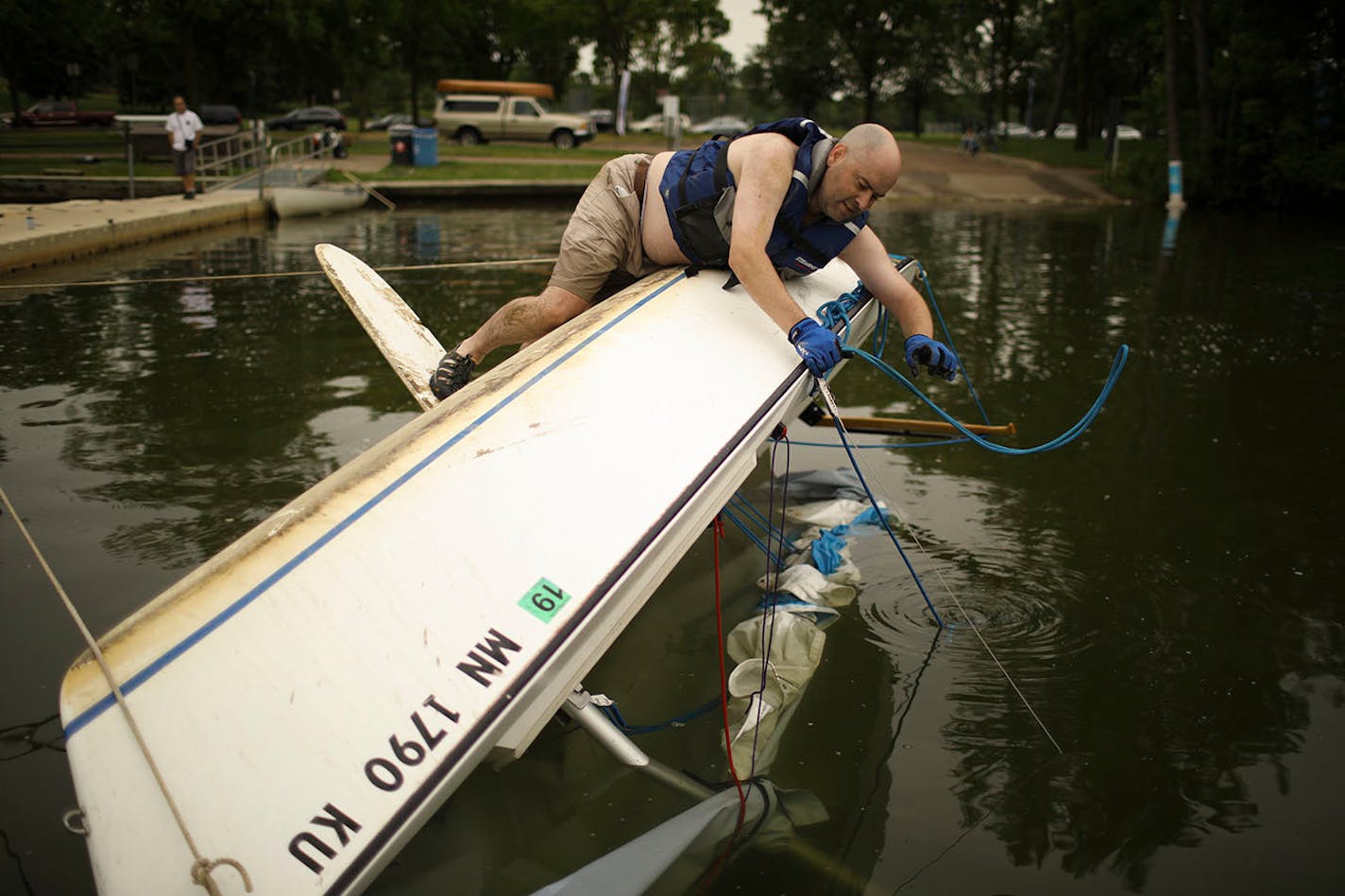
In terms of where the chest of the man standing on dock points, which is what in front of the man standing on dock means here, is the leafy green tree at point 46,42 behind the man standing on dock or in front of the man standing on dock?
behind

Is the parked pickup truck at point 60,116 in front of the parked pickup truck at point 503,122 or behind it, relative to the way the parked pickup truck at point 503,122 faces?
behind

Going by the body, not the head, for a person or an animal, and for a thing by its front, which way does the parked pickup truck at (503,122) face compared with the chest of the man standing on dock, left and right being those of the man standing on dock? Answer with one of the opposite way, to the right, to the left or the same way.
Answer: to the left

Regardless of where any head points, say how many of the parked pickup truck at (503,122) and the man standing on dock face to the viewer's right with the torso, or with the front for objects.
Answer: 1

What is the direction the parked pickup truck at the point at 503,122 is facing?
to the viewer's right

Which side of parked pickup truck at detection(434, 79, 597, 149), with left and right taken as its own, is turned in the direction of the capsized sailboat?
right

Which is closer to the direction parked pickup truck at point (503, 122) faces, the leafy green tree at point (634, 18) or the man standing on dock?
the leafy green tree

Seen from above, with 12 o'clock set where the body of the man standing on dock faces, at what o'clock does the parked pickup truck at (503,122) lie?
The parked pickup truck is roughly at 7 o'clock from the man standing on dock.

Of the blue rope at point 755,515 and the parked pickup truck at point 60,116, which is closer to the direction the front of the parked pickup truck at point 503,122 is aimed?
the blue rope

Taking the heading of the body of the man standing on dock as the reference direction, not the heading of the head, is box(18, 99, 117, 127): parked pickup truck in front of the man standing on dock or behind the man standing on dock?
behind
